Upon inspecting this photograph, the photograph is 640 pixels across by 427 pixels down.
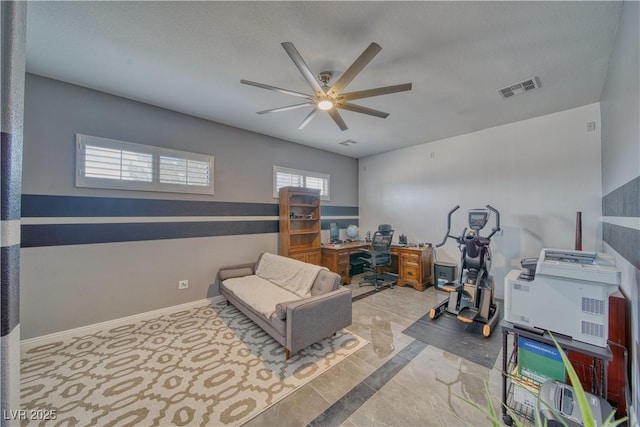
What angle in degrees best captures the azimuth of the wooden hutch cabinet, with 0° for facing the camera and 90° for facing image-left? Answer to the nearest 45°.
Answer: approximately 315°

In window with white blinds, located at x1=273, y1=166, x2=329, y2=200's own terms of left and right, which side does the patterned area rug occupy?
on its right

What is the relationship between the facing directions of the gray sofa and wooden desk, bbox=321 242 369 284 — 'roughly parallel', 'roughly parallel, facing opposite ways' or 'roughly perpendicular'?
roughly perpendicular

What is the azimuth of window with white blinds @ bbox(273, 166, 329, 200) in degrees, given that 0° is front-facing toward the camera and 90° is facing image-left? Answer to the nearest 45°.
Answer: approximately 315°

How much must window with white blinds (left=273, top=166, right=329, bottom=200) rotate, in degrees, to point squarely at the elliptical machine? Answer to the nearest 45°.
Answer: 0° — it already faces it

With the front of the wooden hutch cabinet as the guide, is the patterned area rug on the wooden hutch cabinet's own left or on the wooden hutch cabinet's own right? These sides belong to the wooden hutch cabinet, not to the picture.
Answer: on the wooden hutch cabinet's own right
